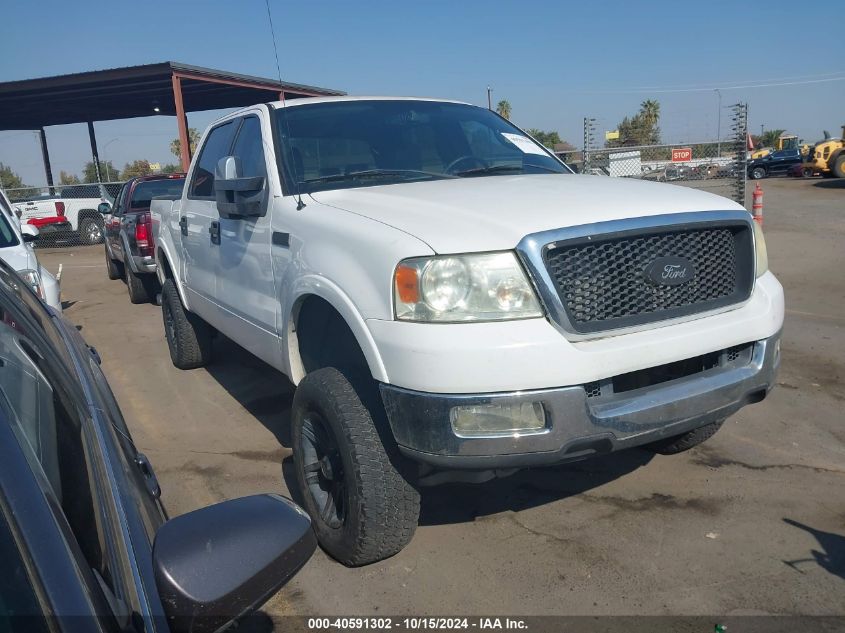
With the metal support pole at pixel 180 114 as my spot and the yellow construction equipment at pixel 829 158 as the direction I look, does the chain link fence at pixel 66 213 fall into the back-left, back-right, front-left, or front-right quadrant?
back-left

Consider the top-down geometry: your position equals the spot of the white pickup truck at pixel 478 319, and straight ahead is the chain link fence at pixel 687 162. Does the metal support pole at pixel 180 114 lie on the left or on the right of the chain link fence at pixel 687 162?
left

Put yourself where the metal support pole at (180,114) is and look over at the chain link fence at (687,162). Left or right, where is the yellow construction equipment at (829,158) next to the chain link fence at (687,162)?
left

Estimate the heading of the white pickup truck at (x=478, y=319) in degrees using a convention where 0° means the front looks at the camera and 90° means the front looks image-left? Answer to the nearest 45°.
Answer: approximately 315°

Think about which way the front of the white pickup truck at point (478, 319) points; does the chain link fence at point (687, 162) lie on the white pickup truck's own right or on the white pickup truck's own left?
on the white pickup truck's own left

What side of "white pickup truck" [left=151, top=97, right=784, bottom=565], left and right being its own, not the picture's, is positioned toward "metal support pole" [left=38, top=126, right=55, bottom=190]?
back

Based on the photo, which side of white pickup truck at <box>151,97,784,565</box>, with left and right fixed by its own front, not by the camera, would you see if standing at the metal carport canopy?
back
